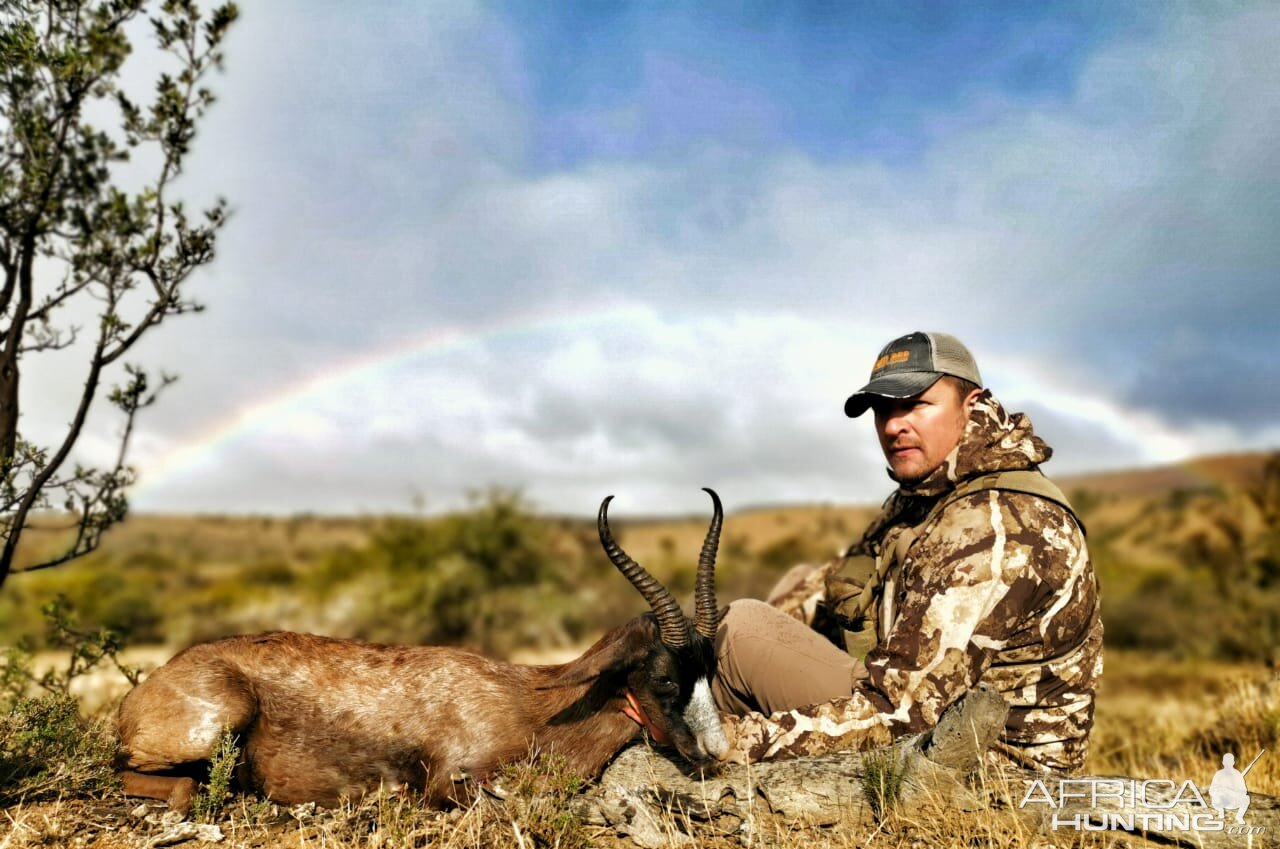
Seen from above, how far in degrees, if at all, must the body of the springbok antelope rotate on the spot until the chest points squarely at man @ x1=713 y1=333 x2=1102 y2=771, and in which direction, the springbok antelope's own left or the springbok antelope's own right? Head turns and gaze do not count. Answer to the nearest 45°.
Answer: approximately 45° to the springbok antelope's own right

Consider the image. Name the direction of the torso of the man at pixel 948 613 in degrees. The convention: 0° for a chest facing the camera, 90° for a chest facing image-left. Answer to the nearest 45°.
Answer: approximately 90°

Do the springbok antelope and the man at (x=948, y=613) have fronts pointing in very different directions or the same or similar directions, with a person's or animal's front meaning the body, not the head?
very different directions

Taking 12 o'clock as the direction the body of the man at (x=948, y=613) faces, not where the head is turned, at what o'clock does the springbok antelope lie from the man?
The springbok antelope is roughly at 12 o'clock from the man.

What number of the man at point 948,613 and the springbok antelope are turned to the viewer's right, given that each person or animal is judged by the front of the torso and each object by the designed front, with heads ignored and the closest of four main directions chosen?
1

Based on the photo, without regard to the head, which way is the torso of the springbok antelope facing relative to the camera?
to the viewer's right
